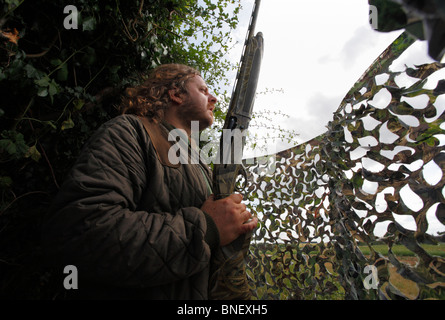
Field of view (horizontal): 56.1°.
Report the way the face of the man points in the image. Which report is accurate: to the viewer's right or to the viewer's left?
to the viewer's right

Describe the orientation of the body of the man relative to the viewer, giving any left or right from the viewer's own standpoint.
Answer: facing to the right of the viewer
